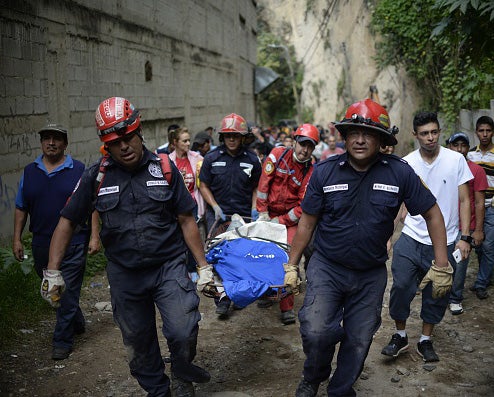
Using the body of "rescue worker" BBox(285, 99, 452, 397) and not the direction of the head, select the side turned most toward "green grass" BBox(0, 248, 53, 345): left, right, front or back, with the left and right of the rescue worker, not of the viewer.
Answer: right

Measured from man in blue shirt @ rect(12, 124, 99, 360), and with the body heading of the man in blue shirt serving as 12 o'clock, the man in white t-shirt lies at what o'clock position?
The man in white t-shirt is roughly at 10 o'clock from the man in blue shirt.

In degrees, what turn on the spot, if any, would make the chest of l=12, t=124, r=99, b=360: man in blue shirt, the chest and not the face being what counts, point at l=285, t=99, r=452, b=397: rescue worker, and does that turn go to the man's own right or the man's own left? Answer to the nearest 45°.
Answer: approximately 45° to the man's own left

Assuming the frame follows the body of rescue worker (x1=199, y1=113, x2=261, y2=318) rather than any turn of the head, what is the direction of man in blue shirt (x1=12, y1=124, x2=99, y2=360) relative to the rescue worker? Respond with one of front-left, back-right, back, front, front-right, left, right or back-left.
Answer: front-right

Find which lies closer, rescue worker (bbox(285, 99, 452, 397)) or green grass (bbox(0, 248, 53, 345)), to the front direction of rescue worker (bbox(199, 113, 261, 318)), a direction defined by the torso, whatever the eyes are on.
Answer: the rescue worker

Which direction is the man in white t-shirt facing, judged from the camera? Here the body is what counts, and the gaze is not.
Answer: toward the camera

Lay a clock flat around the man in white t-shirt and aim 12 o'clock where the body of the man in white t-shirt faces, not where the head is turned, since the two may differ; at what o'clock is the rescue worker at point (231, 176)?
The rescue worker is roughly at 4 o'clock from the man in white t-shirt.

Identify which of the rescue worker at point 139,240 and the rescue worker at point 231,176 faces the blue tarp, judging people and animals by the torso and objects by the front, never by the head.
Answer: the rescue worker at point 231,176

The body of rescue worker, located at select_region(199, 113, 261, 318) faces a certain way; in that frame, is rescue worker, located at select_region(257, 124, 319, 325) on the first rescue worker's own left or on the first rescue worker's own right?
on the first rescue worker's own left

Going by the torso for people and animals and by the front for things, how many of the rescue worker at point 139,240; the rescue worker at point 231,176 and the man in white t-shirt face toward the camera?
3

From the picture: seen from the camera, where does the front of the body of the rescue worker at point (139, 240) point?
toward the camera

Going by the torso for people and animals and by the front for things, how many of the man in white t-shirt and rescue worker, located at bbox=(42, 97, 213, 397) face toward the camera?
2

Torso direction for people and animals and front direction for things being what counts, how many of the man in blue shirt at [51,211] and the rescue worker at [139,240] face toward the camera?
2

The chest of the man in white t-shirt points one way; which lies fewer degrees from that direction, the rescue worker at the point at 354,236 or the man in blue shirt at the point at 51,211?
the rescue worker
